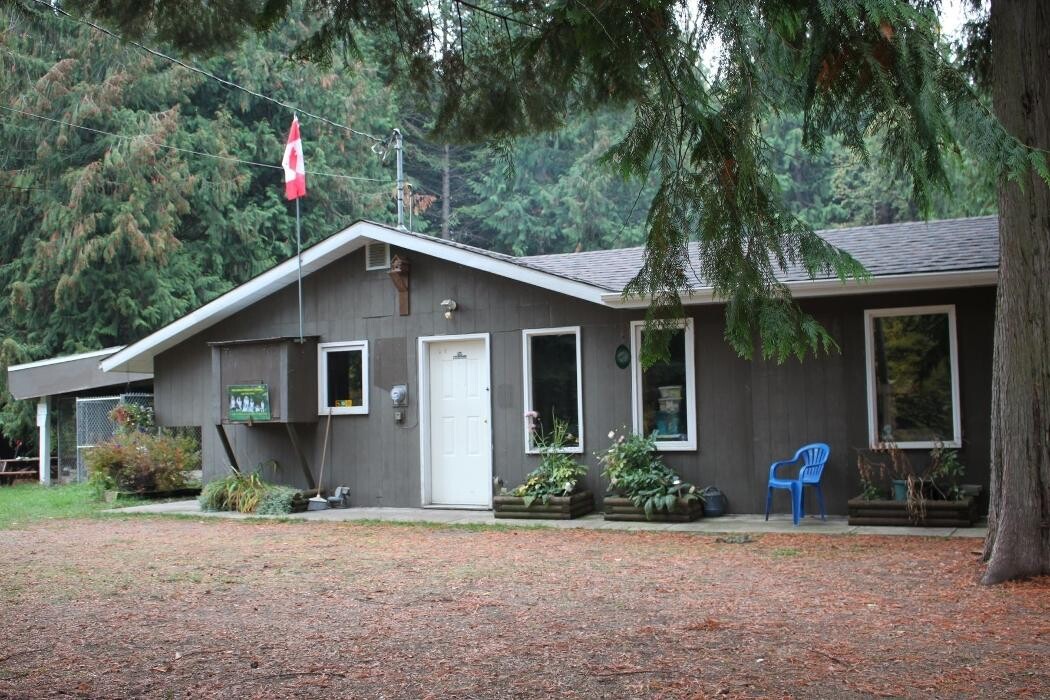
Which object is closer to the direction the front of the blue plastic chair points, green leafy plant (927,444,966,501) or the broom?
the broom

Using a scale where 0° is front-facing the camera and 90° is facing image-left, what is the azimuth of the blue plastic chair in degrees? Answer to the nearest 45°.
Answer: approximately 45°

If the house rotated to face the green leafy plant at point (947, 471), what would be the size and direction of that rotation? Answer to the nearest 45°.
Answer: approximately 45° to its left

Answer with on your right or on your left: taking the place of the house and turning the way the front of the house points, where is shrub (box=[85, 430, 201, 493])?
on your right

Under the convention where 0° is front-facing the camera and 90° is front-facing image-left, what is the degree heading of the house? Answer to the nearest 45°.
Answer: approximately 0°

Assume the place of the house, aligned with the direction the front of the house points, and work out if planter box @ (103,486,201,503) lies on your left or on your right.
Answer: on your right
